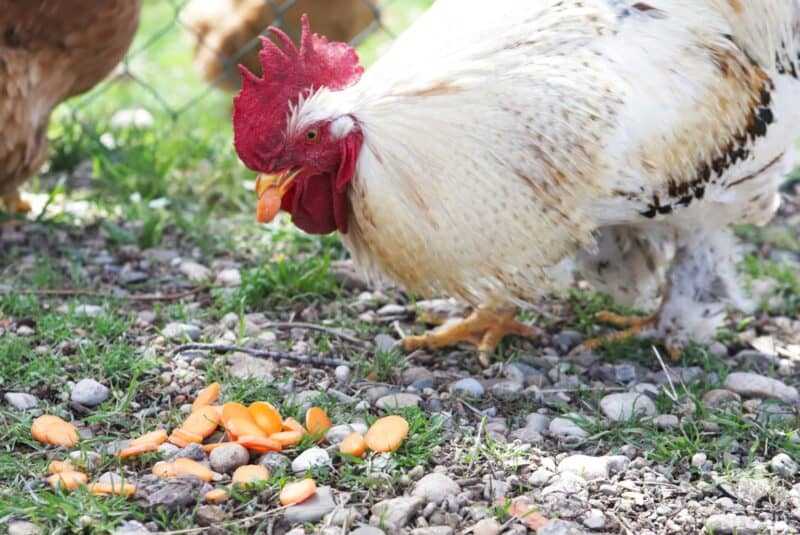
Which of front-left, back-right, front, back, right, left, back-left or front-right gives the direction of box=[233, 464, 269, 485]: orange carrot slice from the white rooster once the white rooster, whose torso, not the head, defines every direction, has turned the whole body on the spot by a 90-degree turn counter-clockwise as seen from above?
front-right

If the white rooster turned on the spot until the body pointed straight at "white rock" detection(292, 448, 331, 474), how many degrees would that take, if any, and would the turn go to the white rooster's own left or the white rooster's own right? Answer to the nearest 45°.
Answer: approximately 45° to the white rooster's own left

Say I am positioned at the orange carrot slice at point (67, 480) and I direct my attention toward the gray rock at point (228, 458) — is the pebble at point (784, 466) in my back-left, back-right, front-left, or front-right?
front-right

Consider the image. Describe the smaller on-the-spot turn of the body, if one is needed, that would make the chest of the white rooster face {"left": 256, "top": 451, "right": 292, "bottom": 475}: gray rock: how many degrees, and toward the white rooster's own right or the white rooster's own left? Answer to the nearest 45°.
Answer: approximately 45° to the white rooster's own left

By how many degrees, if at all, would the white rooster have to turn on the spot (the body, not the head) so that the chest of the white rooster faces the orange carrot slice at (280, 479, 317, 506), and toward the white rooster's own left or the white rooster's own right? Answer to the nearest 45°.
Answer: approximately 45° to the white rooster's own left

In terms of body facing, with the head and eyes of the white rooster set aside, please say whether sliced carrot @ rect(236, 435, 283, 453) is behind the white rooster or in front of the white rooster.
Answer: in front

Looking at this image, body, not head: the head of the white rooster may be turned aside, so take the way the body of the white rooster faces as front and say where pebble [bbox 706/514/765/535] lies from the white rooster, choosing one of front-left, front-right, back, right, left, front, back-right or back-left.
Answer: left

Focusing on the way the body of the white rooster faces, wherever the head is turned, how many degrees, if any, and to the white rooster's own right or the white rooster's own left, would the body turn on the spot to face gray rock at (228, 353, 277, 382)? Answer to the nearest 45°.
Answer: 0° — it already faces it

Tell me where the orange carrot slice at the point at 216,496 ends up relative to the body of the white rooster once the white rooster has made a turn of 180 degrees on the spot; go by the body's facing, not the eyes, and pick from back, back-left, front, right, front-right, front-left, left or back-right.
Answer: back-right

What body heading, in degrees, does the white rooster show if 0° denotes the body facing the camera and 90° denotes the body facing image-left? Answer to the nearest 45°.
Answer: approximately 90°

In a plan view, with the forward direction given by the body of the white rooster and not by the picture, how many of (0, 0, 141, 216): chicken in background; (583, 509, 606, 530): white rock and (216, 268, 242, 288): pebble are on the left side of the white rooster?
1

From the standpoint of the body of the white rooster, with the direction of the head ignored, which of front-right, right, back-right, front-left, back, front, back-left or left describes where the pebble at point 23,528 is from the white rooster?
front-left

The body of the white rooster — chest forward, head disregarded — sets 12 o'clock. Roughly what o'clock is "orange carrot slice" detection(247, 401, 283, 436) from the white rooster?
The orange carrot slice is roughly at 11 o'clock from the white rooster.

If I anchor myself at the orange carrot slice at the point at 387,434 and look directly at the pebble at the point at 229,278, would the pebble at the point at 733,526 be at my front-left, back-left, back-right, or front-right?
back-right

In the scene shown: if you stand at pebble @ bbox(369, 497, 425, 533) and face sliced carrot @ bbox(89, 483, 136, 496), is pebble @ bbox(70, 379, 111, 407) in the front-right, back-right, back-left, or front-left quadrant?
front-right

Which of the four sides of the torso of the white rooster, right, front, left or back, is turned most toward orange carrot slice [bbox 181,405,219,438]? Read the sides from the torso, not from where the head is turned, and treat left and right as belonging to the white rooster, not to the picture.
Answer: front
